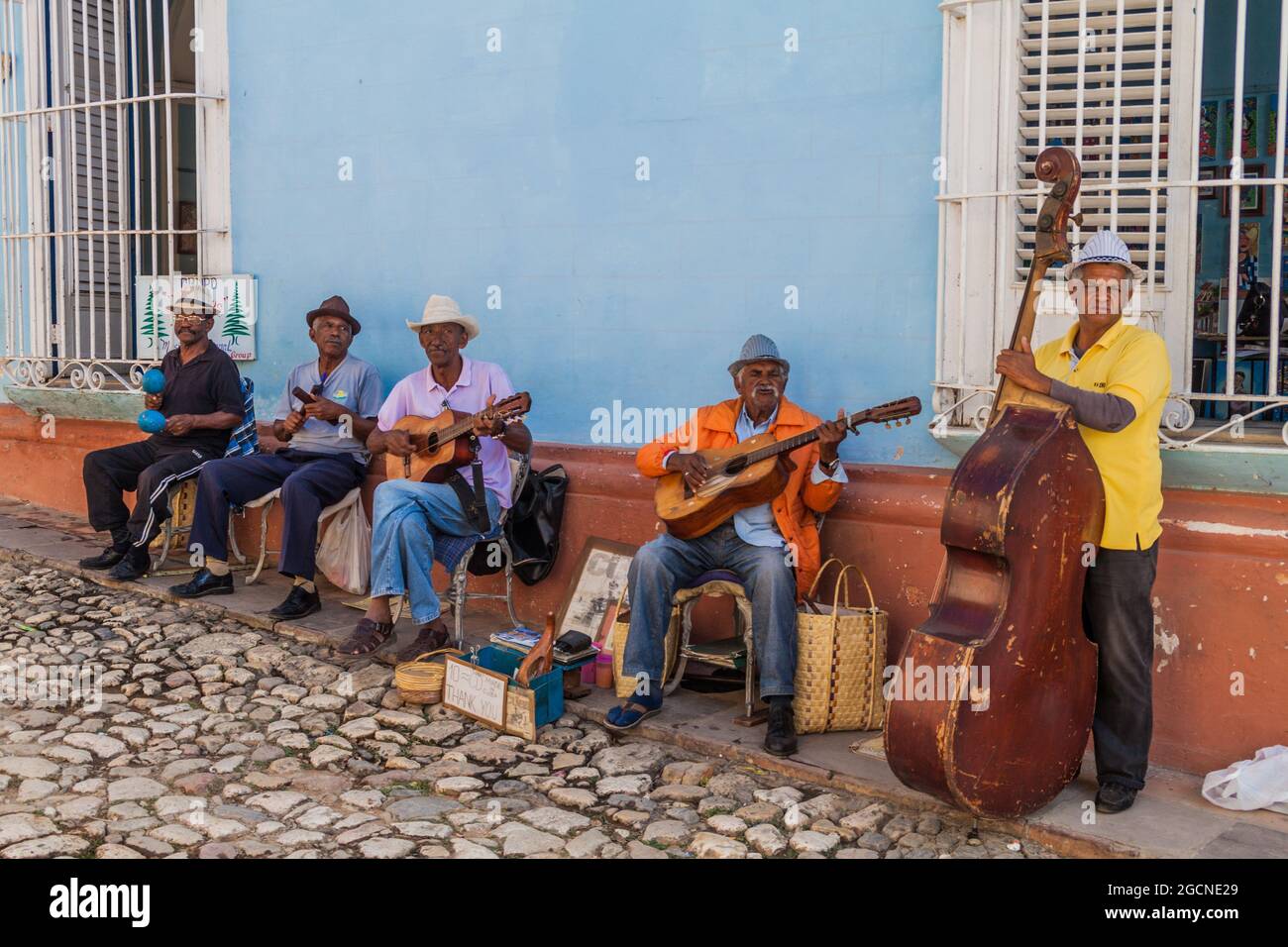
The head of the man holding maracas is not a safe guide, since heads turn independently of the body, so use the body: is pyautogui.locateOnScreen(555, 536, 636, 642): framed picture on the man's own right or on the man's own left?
on the man's own left

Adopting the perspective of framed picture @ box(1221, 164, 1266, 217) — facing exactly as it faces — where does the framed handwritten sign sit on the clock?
The framed handwritten sign is roughly at 1 o'clock from the framed picture.

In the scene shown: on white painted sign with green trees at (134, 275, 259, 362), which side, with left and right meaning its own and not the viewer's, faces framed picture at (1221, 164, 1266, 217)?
left

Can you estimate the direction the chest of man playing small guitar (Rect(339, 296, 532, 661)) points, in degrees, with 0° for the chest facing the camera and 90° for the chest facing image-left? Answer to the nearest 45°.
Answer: approximately 45°

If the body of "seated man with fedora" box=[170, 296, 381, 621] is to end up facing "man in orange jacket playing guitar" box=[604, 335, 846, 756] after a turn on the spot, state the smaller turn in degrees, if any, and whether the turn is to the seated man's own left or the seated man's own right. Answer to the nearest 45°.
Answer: approximately 90° to the seated man's own left

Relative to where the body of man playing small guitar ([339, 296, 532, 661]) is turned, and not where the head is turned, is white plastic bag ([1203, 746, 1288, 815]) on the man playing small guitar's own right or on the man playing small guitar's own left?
on the man playing small guitar's own left
